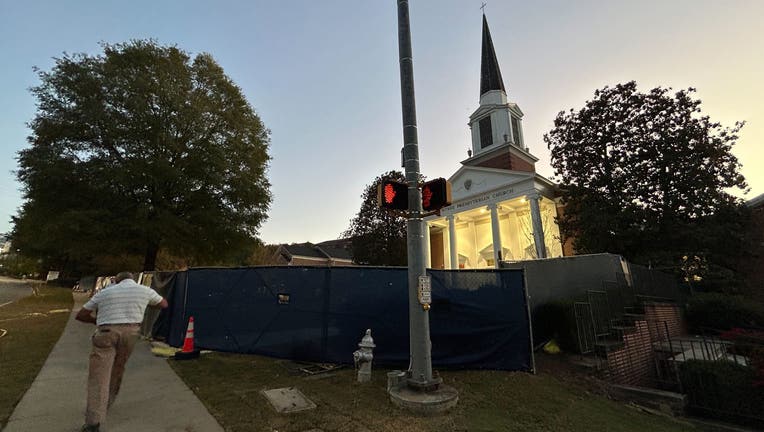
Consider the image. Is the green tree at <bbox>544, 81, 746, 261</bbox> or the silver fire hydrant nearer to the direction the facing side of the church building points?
the silver fire hydrant

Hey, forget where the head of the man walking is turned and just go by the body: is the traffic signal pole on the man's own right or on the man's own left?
on the man's own right

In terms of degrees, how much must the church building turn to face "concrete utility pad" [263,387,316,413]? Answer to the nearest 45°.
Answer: approximately 45° to its left

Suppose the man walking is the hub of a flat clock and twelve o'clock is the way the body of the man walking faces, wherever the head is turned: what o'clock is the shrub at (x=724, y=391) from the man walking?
The shrub is roughly at 4 o'clock from the man walking.

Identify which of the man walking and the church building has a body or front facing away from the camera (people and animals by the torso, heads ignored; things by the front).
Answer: the man walking

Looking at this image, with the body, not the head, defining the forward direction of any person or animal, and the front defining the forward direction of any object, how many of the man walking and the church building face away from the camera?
1

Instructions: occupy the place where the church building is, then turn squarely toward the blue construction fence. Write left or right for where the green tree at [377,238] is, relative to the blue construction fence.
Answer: right

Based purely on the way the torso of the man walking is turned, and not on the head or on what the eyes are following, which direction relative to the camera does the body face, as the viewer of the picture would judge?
away from the camera

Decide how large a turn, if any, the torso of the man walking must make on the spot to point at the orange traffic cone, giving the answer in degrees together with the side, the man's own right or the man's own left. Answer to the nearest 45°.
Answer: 0° — they already face it

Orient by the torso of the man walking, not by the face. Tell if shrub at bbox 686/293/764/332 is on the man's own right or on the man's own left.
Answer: on the man's own right

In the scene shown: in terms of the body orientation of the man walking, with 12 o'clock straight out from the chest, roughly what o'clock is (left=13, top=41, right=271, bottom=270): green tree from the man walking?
The green tree is roughly at 12 o'clock from the man walking.
